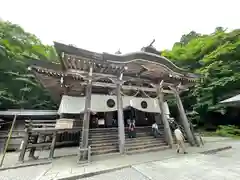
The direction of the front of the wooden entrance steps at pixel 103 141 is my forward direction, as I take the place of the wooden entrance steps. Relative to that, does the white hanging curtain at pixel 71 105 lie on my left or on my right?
on my right

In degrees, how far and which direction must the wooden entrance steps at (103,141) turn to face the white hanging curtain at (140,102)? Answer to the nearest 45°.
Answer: approximately 90° to its left

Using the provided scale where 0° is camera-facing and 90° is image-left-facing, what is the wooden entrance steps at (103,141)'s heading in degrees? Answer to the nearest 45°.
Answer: approximately 0°

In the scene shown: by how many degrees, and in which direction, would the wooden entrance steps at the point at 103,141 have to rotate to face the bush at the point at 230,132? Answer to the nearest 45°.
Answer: approximately 90° to its left
